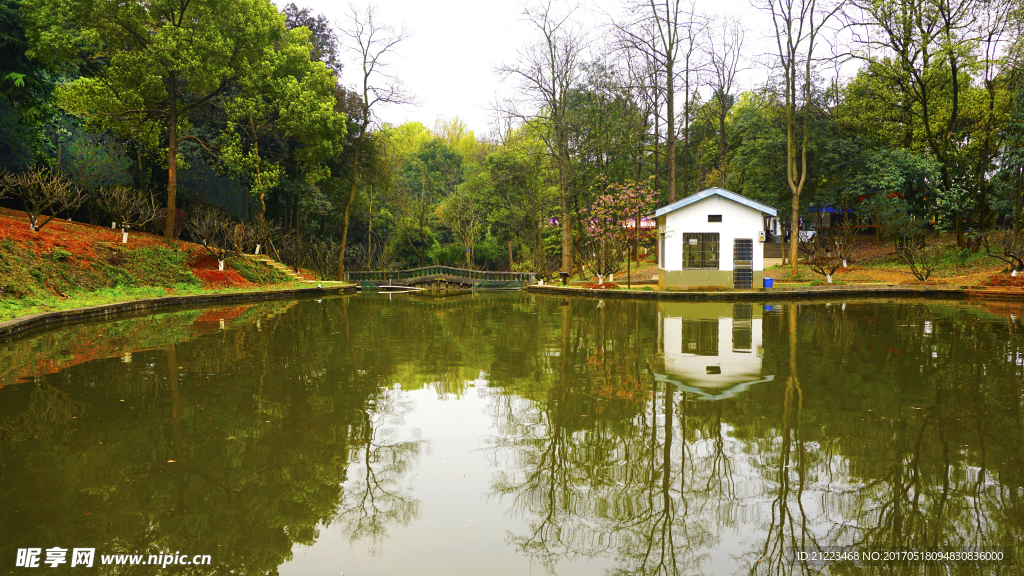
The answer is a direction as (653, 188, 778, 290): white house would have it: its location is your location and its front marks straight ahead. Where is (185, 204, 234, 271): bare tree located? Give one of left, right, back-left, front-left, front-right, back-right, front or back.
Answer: right

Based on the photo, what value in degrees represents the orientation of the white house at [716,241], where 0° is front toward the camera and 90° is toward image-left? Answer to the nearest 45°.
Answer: approximately 0°

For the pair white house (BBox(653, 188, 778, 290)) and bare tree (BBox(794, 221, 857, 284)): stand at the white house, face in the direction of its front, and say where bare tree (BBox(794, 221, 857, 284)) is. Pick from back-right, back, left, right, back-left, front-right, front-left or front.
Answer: back-left

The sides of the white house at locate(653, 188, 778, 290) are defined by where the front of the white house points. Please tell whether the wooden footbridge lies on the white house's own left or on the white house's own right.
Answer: on the white house's own right

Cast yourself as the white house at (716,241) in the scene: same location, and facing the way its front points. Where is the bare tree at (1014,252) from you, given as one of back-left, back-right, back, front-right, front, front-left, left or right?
left

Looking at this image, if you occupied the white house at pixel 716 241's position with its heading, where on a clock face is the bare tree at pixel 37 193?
The bare tree is roughly at 2 o'clock from the white house.

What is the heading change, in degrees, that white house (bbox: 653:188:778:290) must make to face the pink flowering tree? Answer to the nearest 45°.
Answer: approximately 135° to its right

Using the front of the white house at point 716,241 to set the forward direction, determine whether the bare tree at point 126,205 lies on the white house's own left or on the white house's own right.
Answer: on the white house's own right

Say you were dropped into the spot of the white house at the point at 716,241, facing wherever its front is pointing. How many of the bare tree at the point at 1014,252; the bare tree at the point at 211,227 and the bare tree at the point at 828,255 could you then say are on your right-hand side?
1

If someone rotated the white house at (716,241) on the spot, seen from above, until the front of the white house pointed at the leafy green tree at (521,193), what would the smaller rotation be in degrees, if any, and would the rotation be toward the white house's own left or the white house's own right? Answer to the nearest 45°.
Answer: approximately 135° to the white house's own right

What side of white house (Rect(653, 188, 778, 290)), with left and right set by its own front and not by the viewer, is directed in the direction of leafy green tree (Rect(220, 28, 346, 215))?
right

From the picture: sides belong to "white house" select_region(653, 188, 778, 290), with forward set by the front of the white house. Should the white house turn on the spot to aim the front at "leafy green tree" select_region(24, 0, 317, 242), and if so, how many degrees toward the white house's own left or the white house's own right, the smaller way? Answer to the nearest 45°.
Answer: approximately 90° to the white house's own right
